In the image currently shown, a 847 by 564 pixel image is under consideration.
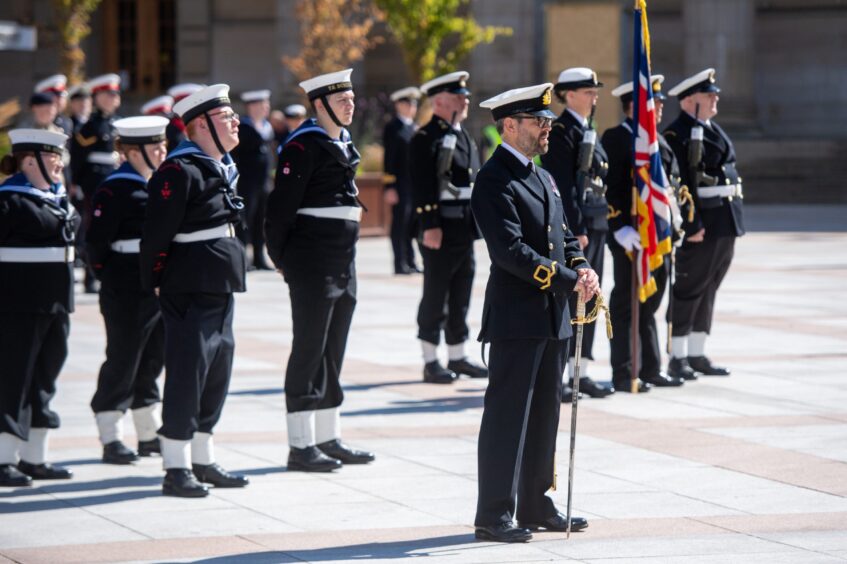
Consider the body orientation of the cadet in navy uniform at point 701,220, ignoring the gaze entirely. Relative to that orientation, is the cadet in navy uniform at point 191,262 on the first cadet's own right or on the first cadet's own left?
on the first cadet's own right

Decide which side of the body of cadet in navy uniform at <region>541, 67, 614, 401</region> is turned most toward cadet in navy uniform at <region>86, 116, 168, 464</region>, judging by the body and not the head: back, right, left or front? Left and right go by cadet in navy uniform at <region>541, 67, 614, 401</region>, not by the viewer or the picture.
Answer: right

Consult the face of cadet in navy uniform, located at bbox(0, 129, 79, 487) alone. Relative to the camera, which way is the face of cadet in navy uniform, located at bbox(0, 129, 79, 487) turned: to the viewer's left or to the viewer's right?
to the viewer's right

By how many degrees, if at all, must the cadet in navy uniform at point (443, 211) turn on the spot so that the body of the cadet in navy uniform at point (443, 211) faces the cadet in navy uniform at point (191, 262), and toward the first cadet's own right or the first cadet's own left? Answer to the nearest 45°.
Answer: approximately 45° to the first cadet's own right

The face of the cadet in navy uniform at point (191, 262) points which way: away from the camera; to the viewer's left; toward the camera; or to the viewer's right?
to the viewer's right

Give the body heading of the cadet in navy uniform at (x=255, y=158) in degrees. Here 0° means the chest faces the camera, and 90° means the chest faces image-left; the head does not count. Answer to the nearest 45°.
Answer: approximately 315°
